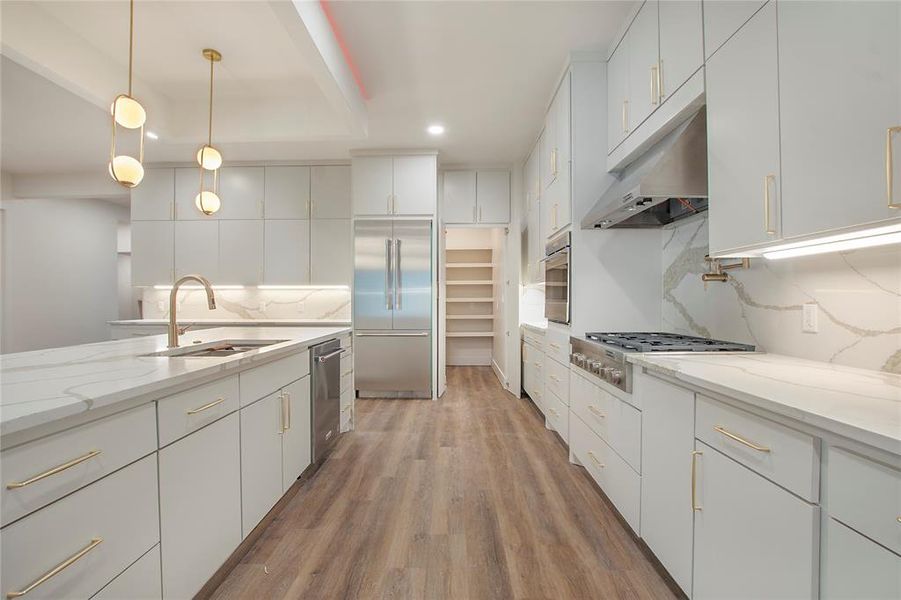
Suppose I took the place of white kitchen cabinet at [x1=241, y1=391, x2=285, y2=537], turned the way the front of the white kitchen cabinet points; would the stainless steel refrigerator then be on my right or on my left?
on my left

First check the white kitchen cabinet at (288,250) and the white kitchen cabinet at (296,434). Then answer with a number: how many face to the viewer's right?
1

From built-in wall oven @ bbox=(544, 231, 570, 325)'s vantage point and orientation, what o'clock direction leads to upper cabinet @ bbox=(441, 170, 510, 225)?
The upper cabinet is roughly at 2 o'clock from the built-in wall oven.

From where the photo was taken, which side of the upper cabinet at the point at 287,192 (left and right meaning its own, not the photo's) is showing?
front

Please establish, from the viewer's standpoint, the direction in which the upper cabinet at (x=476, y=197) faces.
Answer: facing the viewer

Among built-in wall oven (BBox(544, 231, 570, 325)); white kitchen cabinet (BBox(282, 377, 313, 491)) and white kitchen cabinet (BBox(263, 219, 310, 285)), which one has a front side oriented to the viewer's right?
white kitchen cabinet (BBox(282, 377, 313, 491))

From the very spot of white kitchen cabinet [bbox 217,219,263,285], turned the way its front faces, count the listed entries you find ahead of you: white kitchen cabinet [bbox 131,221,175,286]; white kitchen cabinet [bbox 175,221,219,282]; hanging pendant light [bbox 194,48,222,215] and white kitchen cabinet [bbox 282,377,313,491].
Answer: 2

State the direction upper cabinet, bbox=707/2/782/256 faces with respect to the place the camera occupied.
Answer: facing the viewer and to the left of the viewer

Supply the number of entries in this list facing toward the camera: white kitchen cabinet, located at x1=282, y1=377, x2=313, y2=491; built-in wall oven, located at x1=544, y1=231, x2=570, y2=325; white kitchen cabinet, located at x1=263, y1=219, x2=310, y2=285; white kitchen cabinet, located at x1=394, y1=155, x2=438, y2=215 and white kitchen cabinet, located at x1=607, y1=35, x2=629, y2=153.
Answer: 2

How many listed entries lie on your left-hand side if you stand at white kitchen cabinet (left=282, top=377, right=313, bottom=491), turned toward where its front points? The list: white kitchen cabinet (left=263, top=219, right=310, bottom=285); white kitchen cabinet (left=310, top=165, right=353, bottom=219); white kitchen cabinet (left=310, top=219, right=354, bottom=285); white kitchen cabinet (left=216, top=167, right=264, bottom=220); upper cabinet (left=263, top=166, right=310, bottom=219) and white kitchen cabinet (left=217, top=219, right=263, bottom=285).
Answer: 6

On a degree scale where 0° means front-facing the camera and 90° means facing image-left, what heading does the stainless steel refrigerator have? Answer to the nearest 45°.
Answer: approximately 0°

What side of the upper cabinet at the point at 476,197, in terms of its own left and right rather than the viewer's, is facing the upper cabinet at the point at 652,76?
front

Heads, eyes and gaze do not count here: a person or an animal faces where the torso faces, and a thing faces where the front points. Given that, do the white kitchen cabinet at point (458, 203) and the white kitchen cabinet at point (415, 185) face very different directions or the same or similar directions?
same or similar directions

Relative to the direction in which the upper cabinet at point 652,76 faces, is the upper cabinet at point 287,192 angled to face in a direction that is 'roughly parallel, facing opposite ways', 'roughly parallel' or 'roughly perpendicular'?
roughly perpendicular

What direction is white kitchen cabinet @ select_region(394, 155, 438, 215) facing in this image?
toward the camera

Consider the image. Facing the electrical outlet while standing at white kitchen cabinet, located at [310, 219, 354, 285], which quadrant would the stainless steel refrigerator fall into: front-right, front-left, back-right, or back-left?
front-left

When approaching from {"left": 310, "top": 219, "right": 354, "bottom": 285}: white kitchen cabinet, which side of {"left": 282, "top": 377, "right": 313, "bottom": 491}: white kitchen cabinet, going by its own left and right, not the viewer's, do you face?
left

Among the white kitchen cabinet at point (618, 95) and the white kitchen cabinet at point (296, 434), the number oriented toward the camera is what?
0

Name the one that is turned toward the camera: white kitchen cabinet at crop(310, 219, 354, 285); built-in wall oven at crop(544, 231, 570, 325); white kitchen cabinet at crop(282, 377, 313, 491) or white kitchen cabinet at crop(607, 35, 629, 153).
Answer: white kitchen cabinet at crop(310, 219, 354, 285)

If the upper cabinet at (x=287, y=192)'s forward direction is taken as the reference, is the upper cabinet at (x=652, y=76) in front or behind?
in front
